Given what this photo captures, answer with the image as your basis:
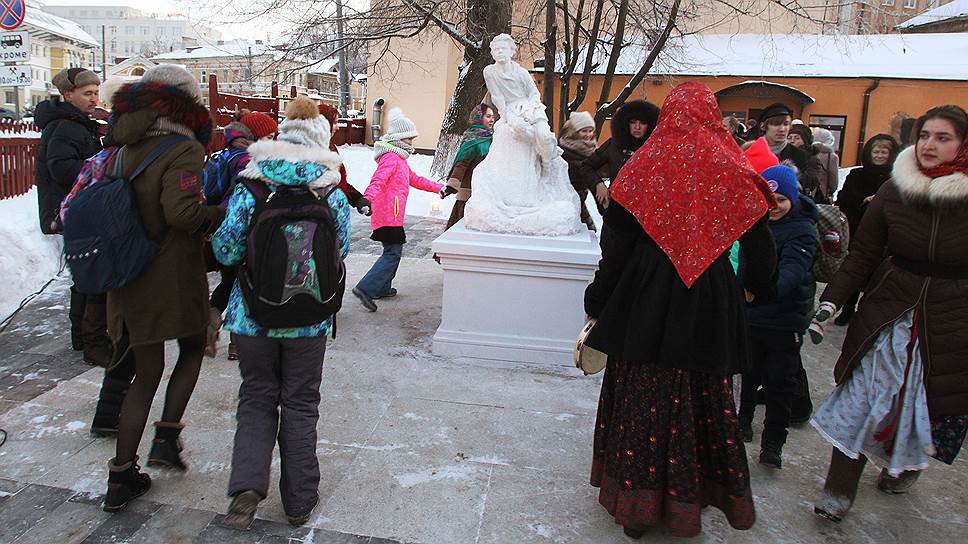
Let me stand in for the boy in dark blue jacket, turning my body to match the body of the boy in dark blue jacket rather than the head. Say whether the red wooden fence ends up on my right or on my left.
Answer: on my right

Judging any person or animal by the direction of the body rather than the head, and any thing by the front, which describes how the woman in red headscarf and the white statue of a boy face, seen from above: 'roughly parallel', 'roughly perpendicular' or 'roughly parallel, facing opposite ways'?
roughly parallel, facing opposite ways

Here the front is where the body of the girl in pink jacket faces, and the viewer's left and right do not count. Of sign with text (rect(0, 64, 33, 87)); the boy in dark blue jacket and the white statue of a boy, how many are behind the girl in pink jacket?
1

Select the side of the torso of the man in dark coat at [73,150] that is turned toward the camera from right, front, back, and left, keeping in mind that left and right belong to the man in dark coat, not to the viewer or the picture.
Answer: right

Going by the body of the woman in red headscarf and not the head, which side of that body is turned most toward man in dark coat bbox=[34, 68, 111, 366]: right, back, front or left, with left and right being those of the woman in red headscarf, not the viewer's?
left

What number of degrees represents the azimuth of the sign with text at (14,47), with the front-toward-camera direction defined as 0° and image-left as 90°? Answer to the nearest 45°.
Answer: approximately 0°

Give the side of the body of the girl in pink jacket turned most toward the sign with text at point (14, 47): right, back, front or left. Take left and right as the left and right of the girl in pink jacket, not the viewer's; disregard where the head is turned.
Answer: back

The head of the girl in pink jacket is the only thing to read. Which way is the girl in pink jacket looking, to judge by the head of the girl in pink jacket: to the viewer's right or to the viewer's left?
to the viewer's right

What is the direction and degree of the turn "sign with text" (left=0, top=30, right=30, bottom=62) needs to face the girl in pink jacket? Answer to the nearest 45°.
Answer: approximately 45° to its left

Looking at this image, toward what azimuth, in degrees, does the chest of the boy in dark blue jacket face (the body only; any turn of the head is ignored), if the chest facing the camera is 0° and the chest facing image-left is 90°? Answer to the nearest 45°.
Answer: approximately 45°

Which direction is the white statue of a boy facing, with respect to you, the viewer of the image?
facing the viewer

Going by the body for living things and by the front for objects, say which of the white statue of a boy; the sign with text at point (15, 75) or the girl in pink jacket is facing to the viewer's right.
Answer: the girl in pink jacket

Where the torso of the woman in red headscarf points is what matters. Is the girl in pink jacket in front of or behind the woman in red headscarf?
in front

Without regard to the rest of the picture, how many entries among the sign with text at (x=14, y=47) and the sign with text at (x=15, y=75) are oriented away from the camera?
0

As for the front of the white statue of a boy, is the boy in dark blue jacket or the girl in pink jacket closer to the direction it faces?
the boy in dark blue jacket

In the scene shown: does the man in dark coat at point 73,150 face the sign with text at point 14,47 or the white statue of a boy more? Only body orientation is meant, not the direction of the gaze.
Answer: the white statue of a boy

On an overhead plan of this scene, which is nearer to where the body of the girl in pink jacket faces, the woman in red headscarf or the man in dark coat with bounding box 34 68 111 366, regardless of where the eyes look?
the woman in red headscarf

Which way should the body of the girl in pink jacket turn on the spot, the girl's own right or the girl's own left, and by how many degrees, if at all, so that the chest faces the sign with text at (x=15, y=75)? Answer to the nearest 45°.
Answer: approximately 180°

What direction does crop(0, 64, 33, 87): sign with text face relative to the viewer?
toward the camera
